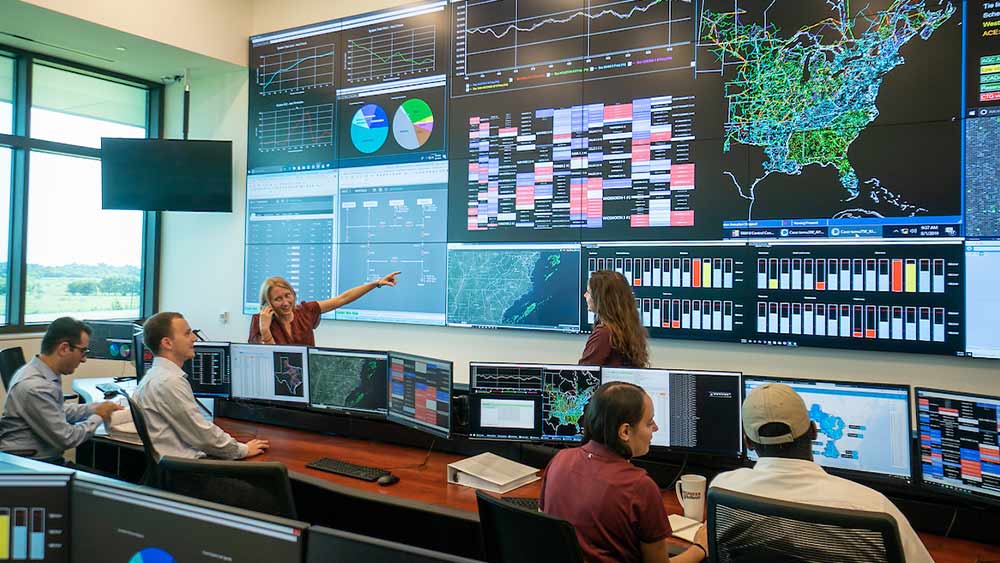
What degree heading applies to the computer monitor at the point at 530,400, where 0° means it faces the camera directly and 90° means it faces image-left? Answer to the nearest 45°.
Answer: approximately 0°

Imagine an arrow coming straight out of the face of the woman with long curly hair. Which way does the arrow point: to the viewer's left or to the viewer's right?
to the viewer's left

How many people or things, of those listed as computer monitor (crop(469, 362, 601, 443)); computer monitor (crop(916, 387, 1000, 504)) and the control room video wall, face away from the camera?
0

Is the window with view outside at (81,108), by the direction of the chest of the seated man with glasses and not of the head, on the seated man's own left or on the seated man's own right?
on the seated man's own left

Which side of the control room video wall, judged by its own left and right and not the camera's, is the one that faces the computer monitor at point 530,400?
front

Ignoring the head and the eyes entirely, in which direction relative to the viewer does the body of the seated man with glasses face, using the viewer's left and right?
facing to the right of the viewer

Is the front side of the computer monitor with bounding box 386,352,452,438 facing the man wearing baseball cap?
no

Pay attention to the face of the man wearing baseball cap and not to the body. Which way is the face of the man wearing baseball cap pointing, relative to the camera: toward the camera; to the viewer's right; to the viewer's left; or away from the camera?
away from the camera

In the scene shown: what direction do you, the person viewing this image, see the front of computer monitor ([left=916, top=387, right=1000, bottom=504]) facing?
facing the viewer and to the left of the viewer

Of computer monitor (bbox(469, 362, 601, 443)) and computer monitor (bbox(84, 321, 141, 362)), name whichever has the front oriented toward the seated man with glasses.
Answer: computer monitor (bbox(84, 321, 141, 362))

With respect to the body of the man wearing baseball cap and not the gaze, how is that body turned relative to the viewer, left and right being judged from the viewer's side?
facing away from the viewer

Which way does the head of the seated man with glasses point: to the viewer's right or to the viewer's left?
to the viewer's right

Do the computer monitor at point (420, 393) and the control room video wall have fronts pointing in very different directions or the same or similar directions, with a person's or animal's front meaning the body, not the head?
same or similar directions

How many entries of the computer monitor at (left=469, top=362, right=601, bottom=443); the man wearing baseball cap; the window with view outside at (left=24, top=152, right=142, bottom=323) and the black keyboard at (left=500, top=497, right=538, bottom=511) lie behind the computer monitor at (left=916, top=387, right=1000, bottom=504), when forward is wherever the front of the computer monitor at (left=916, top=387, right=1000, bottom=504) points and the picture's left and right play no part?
0

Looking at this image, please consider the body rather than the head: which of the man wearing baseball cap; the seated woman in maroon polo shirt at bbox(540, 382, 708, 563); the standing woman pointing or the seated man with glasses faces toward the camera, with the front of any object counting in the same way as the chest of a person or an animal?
the standing woman pointing

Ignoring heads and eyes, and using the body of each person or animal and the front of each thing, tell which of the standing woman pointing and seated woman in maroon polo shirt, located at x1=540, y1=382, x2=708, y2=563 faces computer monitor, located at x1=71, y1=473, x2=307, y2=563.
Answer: the standing woman pointing

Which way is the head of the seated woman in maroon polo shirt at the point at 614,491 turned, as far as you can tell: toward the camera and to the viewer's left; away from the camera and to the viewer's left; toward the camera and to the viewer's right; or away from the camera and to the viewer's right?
away from the camera and to the viewer's right

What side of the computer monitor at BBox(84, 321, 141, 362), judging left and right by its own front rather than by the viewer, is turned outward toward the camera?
front

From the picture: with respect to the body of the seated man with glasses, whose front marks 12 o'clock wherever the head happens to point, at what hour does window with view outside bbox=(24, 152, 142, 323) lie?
The window with view outside is roughly at 9 o'clock from the seated man with glasses.

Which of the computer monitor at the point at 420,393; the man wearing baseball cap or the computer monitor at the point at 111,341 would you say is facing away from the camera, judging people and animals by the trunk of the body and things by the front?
the man wearing baseball cap
